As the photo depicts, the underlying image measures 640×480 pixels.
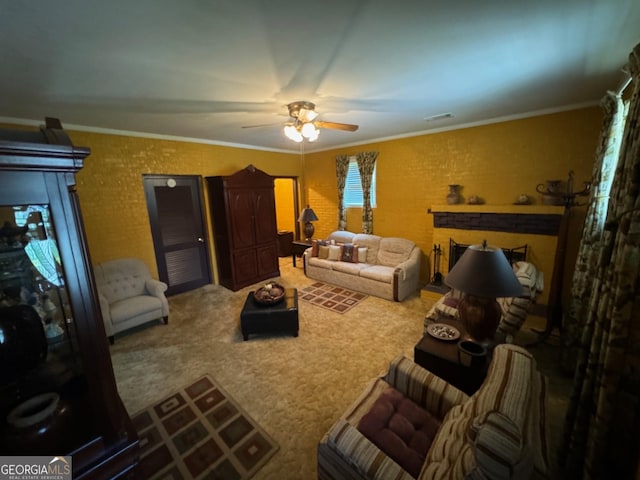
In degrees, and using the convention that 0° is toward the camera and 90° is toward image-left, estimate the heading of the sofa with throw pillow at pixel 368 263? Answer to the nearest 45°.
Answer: approximately 45°

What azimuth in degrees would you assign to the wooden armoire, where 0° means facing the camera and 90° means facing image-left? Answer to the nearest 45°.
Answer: approximately 315°

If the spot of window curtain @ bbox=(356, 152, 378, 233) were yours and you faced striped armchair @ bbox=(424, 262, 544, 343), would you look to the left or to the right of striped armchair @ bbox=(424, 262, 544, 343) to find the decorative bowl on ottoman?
right

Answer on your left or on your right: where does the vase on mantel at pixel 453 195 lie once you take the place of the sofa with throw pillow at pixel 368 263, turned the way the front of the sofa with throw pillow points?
on your left

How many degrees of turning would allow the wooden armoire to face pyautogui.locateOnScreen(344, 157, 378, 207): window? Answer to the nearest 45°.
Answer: approximately 45° to its left

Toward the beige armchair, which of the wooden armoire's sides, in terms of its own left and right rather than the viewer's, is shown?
right

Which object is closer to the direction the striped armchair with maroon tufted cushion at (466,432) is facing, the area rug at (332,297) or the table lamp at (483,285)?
the area rug

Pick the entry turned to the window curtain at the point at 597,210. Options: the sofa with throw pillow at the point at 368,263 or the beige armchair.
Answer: the beige armchair

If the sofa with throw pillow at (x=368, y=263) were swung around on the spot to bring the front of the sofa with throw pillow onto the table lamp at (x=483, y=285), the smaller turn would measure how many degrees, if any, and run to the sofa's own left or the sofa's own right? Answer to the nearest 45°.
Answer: approximately 45° to the sofa's own left
